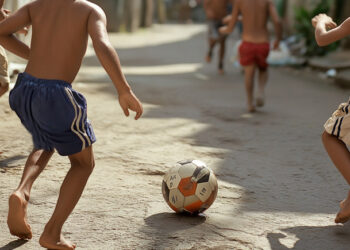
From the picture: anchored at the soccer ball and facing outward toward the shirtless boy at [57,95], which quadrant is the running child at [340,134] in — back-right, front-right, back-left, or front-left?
back-left

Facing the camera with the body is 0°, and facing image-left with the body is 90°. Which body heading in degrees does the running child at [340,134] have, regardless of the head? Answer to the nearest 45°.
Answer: approximately 90°

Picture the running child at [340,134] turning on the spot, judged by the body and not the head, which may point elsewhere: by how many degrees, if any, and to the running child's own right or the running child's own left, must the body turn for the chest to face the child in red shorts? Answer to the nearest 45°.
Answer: approximately 90° to the running child's own right

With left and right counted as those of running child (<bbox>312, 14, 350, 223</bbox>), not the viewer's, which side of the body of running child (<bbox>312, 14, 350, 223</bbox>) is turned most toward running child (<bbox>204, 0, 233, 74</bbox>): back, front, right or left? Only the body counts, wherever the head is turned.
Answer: right

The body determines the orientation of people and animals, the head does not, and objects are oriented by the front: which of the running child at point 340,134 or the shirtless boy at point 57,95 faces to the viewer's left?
the running child

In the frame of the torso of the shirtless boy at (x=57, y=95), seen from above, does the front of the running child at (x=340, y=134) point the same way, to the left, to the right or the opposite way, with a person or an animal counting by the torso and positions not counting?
to the left

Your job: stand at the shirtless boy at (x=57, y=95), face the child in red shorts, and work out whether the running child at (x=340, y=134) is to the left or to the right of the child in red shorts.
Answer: right

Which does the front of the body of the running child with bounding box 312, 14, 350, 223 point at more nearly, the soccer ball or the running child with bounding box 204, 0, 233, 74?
the soccer ball

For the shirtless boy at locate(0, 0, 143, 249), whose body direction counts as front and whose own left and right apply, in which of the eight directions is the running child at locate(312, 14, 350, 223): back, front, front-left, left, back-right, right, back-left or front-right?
front-right

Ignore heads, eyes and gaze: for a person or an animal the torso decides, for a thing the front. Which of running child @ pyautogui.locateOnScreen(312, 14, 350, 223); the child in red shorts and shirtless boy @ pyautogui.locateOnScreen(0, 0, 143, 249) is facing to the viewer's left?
the running child

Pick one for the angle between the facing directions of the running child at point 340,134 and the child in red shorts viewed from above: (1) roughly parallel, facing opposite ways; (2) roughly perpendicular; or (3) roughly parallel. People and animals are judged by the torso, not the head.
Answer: roughly perpendicular

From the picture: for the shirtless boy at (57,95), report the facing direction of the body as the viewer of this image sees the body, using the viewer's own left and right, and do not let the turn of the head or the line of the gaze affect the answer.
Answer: facing away from the viewer and to the right of the viewer

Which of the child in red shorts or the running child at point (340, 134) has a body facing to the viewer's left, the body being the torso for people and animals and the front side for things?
the running child
